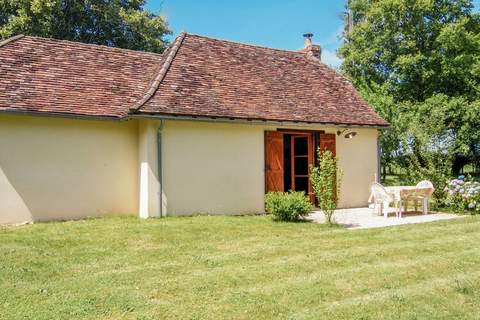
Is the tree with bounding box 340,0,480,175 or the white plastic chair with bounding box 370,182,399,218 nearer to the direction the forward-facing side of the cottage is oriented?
the white plastic chair

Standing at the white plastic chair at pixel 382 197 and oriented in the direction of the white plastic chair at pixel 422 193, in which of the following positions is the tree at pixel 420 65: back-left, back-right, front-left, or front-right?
front-left

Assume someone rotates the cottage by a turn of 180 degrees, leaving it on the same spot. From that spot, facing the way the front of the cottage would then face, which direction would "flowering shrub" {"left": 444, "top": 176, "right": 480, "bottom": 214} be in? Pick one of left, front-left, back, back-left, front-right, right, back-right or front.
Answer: right

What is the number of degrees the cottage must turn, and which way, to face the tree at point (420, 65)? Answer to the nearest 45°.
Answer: approximately 135° to its left

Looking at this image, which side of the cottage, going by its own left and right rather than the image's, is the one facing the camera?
front

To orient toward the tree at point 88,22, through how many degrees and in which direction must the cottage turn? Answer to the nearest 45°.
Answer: approximately 180°

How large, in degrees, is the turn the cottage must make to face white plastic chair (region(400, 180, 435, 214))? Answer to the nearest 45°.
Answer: approximately 90° to its left
